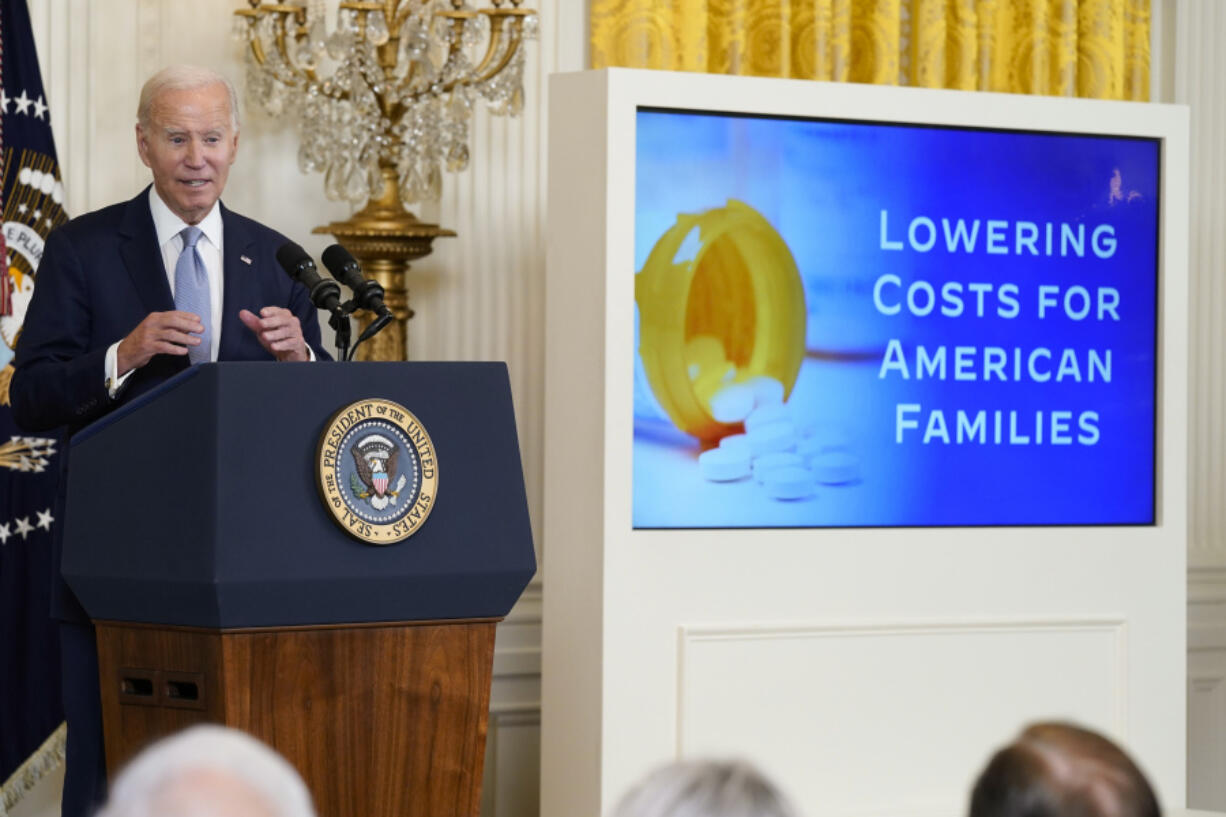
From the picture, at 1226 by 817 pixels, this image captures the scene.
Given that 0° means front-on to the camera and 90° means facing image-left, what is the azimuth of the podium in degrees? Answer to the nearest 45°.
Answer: approximately 315°

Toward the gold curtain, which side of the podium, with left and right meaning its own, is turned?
left

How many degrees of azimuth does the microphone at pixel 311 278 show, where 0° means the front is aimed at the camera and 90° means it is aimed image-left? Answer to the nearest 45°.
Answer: approximately 135°

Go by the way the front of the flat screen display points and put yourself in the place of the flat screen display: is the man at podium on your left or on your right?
on your right

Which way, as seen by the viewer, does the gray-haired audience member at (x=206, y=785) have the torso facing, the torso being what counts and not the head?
away from the camera

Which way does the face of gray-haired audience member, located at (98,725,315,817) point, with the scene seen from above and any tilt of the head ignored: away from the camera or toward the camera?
away from the camera

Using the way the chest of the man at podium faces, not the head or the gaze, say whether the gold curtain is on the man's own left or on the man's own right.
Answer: on the man's own left
